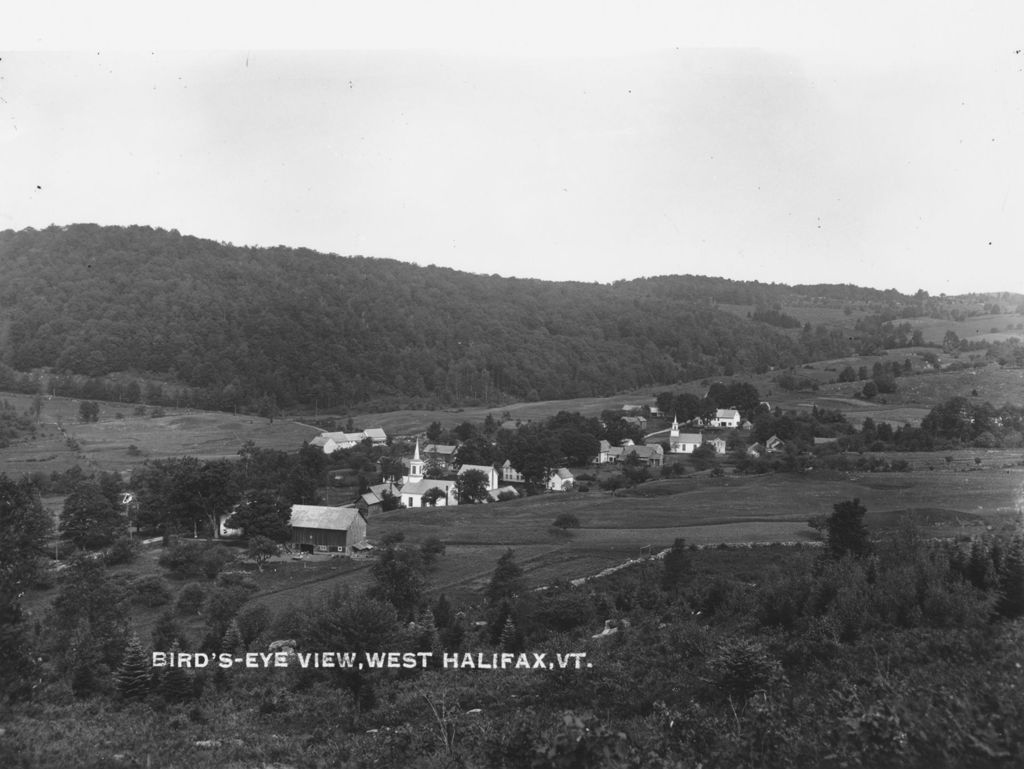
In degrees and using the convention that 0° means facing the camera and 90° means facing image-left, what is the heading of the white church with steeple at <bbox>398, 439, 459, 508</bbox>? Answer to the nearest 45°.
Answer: approximately 45°

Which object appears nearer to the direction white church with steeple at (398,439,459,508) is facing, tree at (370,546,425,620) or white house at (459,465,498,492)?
the tree

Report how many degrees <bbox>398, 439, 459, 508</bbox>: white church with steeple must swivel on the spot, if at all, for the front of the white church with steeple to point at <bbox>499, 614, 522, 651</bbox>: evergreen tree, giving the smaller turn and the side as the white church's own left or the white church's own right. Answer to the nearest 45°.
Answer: approximately 45° to the white church's own left

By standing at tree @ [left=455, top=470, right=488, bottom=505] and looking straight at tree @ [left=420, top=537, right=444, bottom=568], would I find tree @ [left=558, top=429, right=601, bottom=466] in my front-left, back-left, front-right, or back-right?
back-left

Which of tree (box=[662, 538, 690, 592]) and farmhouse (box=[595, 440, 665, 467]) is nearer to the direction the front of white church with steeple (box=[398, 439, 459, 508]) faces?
the tree

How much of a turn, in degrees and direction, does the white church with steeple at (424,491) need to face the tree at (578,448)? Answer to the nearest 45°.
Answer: approximately 180°

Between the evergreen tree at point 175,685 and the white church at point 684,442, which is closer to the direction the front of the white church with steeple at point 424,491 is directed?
the evergreen tree

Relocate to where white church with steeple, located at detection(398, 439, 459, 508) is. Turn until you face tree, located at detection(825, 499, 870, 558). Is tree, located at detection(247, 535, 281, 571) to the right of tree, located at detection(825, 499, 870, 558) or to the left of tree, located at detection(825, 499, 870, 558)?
right

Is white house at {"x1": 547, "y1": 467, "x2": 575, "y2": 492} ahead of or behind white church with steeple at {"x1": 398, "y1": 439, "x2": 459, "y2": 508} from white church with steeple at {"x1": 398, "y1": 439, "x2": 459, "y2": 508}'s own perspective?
behind

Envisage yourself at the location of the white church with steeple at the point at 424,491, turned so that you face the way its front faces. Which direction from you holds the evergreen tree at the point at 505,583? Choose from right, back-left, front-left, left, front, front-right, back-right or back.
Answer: front-left

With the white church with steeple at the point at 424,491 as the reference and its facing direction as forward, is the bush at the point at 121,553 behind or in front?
in front
